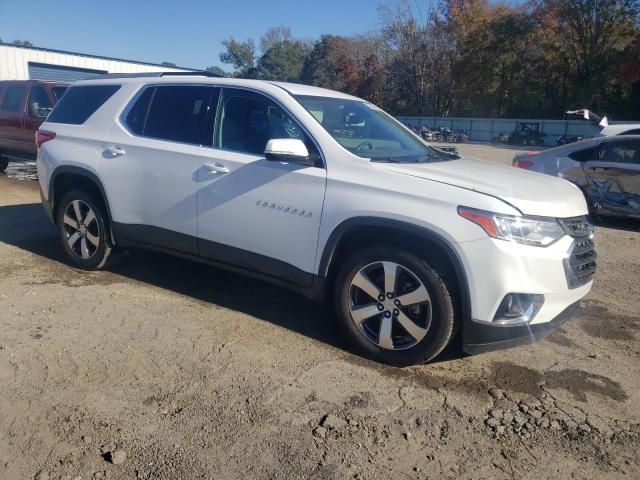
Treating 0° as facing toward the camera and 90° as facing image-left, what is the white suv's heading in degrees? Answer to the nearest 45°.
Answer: approximately 315°

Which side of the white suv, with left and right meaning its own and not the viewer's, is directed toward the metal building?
back

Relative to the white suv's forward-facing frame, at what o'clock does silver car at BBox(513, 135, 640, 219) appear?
The silver car is roughly at 9 o'clock from the white suv.

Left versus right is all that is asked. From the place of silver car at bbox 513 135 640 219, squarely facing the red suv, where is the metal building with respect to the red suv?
right

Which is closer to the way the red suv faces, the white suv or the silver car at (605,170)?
the silver car

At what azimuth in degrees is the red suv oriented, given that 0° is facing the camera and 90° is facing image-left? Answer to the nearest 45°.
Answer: approximately 315°

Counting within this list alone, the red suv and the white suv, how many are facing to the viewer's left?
0

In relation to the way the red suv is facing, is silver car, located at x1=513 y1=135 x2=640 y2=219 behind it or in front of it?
in front

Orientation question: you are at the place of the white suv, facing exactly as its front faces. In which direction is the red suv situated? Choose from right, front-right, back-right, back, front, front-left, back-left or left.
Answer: back
